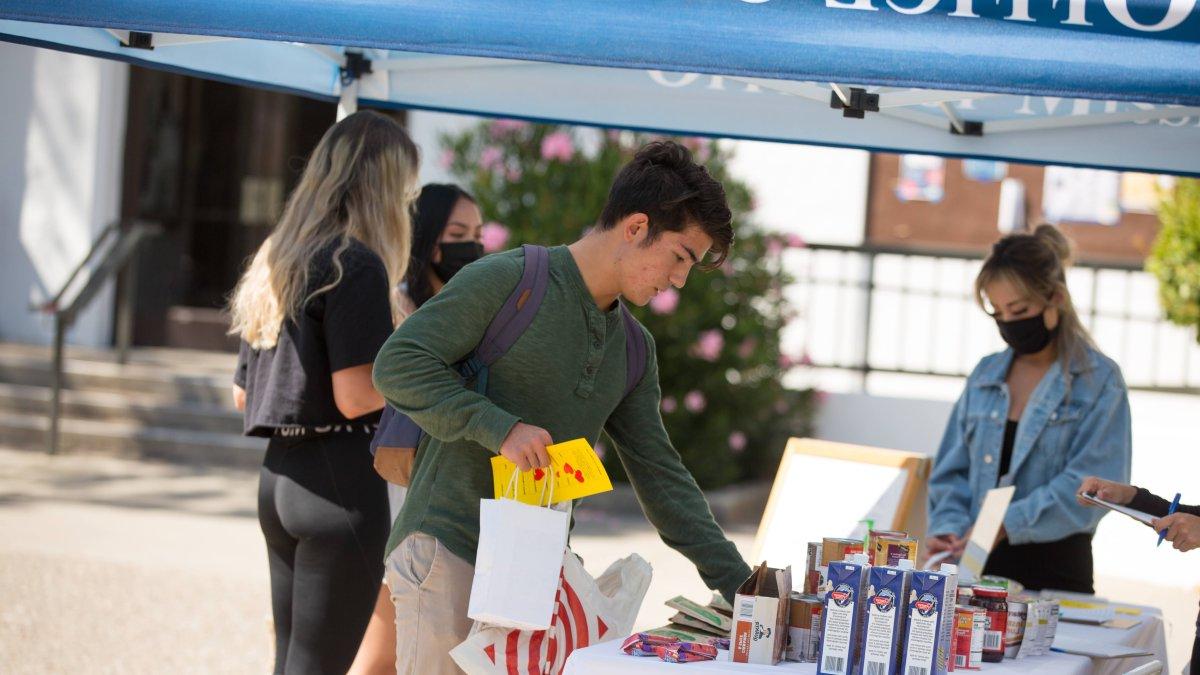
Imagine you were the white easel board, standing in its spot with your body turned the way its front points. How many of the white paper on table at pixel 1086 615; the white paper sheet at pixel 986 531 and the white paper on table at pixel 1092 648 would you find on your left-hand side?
3

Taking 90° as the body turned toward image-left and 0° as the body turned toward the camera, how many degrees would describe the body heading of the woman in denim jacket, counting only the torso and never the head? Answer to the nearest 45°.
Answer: approximately 45°

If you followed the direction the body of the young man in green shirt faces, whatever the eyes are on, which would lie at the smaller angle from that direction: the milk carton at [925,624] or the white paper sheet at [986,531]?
the milk carton

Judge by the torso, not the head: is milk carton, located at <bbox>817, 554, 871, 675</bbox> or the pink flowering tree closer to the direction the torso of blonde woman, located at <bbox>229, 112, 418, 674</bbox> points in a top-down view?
the pink flowering tree

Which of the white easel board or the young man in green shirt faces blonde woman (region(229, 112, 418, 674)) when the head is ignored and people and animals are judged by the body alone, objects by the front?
the white easel board

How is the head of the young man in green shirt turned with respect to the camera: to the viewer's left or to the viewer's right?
to the viewer's right

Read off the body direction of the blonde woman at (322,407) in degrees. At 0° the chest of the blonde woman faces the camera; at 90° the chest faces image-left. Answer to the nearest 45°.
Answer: approximately 225°

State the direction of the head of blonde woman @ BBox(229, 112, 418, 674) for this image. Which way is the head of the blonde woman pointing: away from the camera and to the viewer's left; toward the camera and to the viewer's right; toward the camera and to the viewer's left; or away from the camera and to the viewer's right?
away from the camera and to the viewer's right

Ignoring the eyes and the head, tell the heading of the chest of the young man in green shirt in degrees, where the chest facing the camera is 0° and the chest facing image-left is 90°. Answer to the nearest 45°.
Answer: approximately 315°

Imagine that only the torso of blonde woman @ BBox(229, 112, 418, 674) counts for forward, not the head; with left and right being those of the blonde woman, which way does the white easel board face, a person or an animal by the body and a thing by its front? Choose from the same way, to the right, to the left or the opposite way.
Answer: the opposite way

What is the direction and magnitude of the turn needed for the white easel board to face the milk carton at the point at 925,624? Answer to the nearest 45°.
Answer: approximately 45° to its left

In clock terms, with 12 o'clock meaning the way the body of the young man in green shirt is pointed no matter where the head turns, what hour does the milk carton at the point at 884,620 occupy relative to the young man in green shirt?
The milk carton is roughly at 11 o'clock from the young man in green shirt.

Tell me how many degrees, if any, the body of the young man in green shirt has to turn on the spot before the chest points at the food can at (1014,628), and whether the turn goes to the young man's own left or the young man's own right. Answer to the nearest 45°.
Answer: approximately 45° to the young man's own left

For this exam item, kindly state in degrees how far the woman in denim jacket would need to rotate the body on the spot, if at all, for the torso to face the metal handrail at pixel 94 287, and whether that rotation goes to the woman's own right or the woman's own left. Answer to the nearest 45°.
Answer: approximately 90° to the woman's own right
